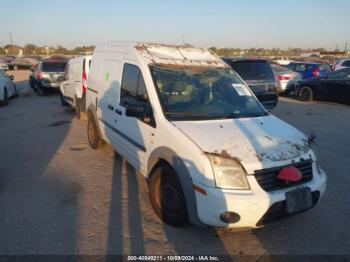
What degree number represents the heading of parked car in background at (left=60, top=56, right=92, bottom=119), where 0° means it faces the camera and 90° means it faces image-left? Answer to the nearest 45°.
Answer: approximately 135°

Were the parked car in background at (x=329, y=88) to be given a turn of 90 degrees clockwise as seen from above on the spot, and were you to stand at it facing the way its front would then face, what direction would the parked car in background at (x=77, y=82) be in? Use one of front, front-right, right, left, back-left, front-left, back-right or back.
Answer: back-left

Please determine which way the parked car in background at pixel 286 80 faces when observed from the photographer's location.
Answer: facing away from the viewer and to the left of the viewer

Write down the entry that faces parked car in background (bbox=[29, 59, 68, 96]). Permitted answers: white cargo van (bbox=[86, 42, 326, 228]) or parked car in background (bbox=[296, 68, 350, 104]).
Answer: parked car in background (bbox=[296, 68, 350, 104])

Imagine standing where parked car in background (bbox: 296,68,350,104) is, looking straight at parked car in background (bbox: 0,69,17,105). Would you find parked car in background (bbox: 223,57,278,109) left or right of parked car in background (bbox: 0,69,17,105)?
left

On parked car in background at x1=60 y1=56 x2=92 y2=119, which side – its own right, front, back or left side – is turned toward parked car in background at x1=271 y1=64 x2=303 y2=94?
right

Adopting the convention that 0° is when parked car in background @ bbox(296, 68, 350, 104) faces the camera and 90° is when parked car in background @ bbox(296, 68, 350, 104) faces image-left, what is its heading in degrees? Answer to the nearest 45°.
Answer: approximately 90°

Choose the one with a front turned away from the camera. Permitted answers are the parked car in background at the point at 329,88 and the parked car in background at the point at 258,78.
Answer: the parked car in background at the point at 258,78

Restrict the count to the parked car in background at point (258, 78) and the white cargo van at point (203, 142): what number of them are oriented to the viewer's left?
0

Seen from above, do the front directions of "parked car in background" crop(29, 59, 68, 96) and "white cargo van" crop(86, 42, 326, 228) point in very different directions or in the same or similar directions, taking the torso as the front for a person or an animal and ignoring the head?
very different directions

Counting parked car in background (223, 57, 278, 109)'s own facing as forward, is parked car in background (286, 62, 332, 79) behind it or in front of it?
in front

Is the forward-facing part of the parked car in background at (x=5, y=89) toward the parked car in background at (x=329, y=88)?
no

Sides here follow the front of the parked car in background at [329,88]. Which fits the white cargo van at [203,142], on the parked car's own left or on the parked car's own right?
on the parked car's own left

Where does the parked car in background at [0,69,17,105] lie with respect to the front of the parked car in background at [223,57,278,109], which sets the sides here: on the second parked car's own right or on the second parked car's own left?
on the second parked car's own left

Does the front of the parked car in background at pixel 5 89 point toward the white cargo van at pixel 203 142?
no

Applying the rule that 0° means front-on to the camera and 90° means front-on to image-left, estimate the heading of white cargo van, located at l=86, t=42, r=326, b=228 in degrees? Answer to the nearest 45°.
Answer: approximately 315°

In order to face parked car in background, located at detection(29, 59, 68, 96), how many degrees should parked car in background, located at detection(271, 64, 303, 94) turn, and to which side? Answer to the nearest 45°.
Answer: approximately 45° to its left

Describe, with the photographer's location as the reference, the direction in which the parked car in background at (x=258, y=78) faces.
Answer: facing away from the viewer
